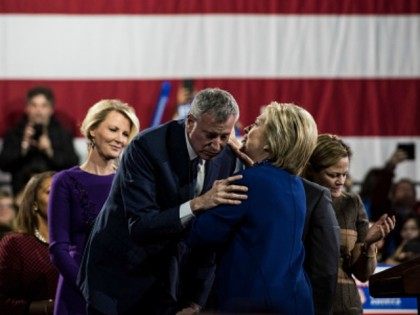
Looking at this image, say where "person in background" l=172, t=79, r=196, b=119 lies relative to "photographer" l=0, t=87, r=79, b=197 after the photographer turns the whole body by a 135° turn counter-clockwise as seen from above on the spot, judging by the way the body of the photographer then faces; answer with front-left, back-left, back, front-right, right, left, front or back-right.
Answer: front-right

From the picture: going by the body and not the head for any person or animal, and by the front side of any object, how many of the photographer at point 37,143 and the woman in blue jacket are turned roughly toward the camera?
1

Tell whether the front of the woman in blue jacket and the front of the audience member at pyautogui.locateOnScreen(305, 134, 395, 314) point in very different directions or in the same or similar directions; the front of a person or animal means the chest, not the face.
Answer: very different directions

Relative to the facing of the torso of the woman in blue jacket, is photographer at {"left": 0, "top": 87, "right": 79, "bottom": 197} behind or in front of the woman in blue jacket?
in front

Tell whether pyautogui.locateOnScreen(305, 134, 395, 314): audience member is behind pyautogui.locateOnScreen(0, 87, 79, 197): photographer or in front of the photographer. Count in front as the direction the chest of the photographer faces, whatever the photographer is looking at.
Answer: in front

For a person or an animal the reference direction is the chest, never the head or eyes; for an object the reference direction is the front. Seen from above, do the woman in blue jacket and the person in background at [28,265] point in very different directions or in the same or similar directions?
very different directions

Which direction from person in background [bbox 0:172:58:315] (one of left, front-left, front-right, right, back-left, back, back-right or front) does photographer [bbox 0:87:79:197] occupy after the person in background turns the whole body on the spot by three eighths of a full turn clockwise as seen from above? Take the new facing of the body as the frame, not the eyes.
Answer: right

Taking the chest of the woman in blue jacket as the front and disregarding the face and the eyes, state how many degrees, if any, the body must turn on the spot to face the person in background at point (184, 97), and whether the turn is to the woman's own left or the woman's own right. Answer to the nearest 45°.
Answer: approximately 45° to the woman's own right

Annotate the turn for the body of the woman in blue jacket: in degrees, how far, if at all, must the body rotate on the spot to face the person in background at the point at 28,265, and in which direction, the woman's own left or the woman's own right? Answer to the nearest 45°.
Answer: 0° — they already face them

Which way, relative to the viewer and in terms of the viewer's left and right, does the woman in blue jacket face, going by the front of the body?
facing away from the viewer and to the left of the viewer
